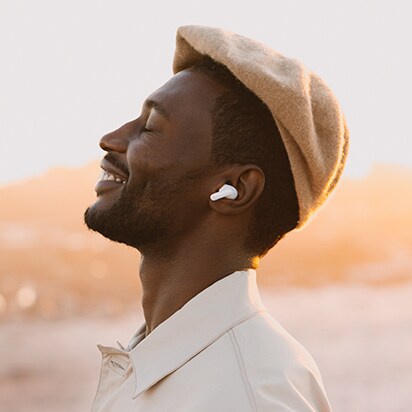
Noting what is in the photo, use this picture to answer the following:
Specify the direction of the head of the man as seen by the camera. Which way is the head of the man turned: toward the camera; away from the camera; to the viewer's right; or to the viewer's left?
to the viewer's left

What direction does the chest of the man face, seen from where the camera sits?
to the viewer's left
